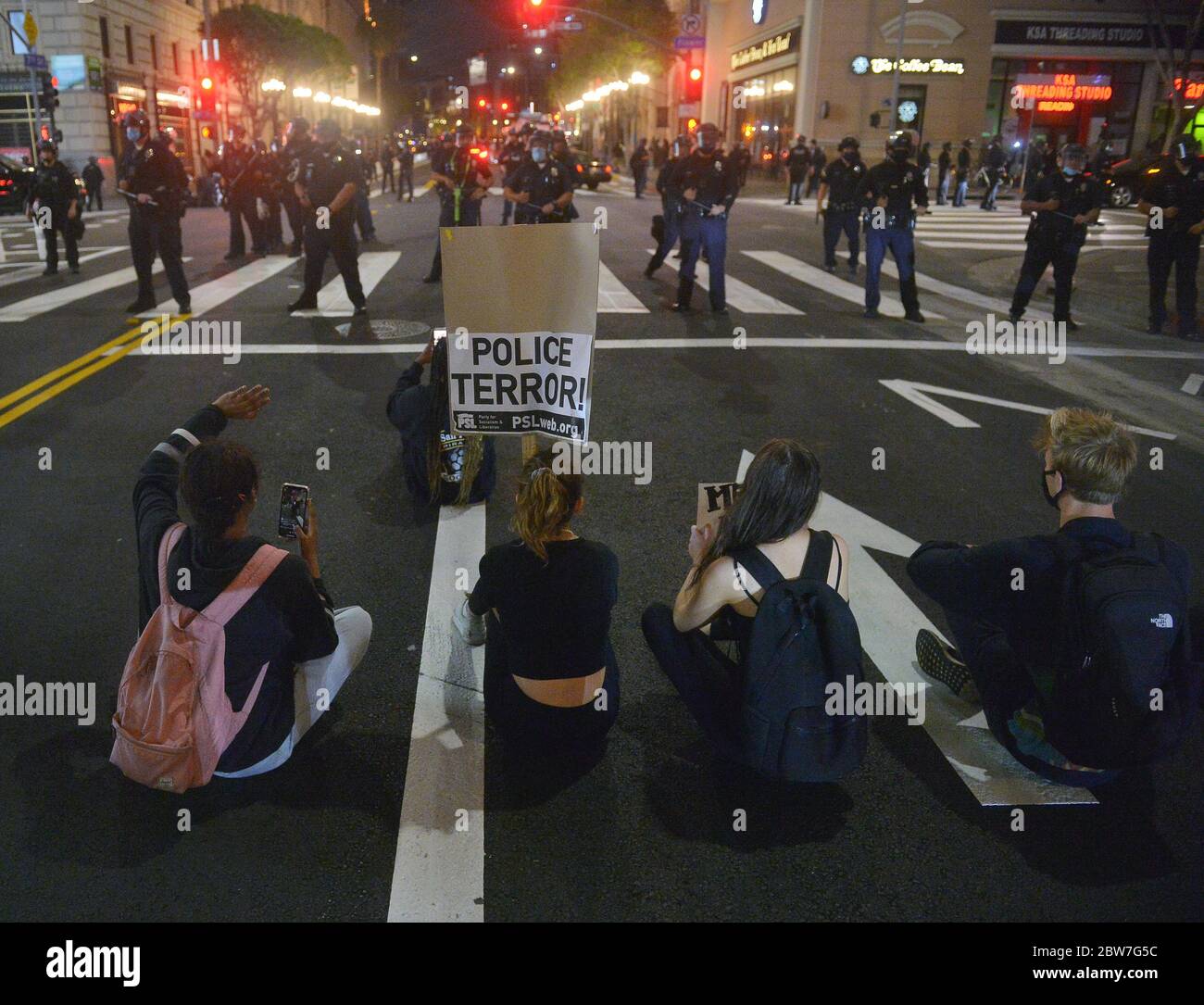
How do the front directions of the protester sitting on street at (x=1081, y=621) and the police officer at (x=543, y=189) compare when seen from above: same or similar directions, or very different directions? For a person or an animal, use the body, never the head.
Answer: very different directions

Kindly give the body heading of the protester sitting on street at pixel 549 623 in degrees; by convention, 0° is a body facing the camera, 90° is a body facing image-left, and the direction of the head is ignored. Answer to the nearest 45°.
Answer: approximately 180°

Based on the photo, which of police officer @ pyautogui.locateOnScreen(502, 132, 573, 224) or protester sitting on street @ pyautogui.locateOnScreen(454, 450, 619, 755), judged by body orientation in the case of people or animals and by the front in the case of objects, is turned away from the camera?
the protester sitting on street

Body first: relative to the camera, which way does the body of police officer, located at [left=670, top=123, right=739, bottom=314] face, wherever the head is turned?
toward the camera

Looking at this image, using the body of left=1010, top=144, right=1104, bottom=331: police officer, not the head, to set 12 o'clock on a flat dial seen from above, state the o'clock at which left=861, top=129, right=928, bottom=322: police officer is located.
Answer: left=861, top=129, right=928, bottom=322: police officer is roughly at 3 o'clock from left=1010, top=144, right=1104, bottom=331: police officer.

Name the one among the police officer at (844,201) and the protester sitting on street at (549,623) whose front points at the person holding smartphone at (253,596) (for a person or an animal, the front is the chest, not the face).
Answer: the police officer

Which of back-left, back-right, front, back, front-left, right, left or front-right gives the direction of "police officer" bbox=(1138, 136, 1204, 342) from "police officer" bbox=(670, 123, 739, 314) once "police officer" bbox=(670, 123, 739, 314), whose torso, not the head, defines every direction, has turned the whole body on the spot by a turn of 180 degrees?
right

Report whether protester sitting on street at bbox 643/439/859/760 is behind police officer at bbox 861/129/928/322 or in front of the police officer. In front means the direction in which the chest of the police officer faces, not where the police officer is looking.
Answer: in front

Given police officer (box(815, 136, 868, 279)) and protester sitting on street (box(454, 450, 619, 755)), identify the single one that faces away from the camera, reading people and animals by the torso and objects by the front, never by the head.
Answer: the protester sitting on street

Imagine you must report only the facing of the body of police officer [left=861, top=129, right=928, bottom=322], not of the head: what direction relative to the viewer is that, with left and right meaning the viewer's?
facing the viewer

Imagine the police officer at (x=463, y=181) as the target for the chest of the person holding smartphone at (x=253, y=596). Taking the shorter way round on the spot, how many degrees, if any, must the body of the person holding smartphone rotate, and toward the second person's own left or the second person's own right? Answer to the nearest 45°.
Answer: approximately 45° to the second person's own left

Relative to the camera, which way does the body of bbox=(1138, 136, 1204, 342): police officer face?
toward the camera

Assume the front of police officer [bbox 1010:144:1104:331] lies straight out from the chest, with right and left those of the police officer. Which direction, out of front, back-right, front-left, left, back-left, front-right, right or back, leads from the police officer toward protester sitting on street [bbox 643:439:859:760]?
front

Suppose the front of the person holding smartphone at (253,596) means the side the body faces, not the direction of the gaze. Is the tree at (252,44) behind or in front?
in front

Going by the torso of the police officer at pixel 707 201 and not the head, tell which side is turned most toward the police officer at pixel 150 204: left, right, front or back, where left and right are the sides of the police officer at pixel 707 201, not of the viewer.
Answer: right

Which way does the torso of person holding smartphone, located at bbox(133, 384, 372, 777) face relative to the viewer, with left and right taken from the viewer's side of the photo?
facing away from the viewer and to the right of the viewer

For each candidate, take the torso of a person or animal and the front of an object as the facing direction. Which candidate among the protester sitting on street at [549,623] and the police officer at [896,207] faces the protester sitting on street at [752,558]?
the police officer

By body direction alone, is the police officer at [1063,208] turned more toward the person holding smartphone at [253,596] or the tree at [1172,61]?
the person holding smartphone
